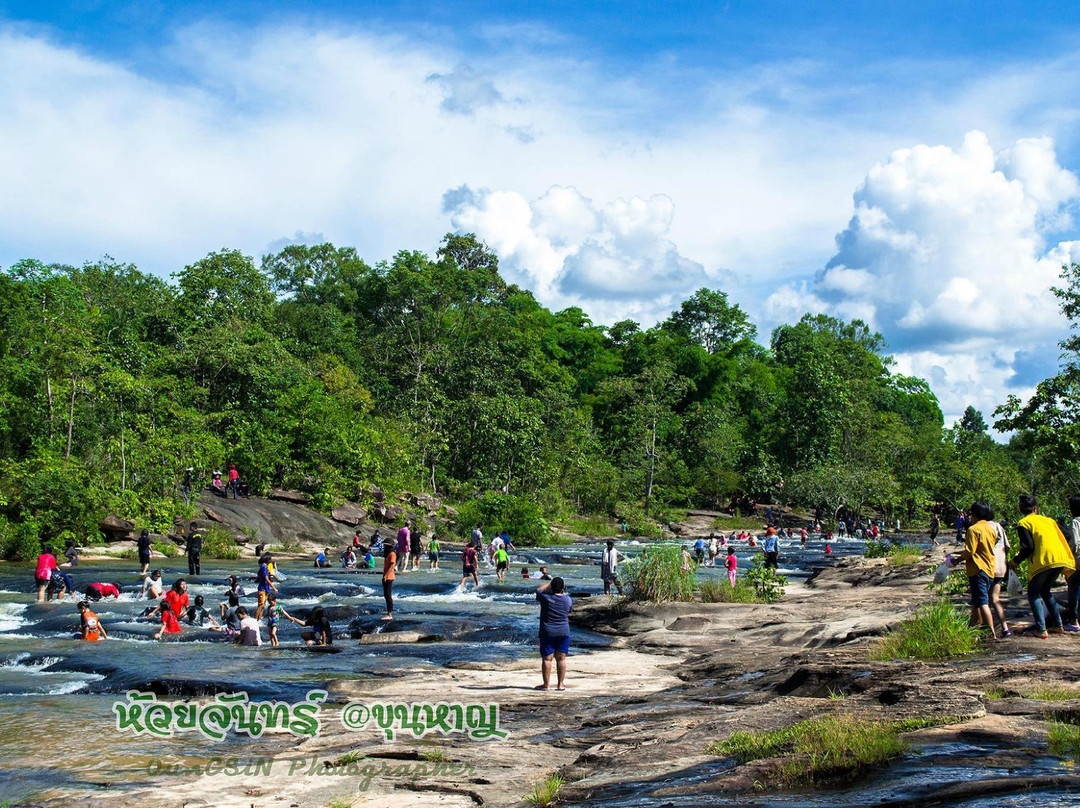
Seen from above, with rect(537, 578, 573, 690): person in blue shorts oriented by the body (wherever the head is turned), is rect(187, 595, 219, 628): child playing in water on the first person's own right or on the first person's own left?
on the first person's own left

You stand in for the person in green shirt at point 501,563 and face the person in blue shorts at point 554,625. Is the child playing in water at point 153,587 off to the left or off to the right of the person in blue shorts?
right

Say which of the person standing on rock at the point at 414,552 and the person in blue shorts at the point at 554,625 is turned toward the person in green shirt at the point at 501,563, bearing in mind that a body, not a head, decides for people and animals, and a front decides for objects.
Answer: the person in blue shorts

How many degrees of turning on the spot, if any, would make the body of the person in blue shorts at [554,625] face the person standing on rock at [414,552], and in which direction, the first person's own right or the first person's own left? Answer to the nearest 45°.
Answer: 0° — they already face them

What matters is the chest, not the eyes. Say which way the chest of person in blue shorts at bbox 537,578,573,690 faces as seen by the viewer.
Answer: away from the camera

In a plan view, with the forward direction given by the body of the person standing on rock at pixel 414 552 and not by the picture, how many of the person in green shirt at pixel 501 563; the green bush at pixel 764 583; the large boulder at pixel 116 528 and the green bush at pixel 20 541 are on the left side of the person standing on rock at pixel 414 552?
2

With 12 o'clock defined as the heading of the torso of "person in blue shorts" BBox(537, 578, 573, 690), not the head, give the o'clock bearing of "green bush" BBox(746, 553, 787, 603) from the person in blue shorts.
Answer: The green bush is roughly at 1 o'clock from the person in blue shorts.

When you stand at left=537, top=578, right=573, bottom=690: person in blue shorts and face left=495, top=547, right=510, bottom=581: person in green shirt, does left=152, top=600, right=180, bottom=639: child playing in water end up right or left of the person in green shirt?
left

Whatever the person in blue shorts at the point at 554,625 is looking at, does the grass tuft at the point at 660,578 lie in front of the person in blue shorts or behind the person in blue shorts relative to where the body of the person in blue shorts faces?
in front
